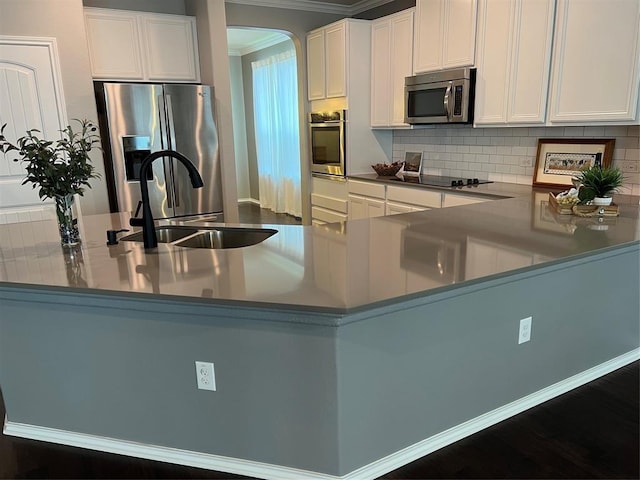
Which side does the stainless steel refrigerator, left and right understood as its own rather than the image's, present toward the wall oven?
left

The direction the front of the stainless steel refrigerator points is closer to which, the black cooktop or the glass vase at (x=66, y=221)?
the glass vase

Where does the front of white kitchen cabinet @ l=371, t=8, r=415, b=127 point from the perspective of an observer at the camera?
facing the viewer and to the left of the viewer

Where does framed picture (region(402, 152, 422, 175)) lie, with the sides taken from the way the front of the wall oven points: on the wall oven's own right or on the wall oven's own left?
on the wall oven's own left

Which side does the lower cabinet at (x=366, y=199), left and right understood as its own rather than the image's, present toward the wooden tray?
left

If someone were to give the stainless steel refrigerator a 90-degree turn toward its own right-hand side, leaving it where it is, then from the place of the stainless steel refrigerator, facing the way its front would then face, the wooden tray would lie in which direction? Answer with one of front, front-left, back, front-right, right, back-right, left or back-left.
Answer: back-left

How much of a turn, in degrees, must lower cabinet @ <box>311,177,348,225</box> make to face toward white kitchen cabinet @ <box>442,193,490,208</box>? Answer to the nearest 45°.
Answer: approximately 90° to its left

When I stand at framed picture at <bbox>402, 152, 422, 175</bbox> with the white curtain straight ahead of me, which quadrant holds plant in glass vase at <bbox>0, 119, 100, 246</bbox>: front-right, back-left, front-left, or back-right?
back-left

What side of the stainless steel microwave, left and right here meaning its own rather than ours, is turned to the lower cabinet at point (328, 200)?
right

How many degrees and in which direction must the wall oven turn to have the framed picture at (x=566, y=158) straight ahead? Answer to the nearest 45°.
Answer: approximately 90° to its left
